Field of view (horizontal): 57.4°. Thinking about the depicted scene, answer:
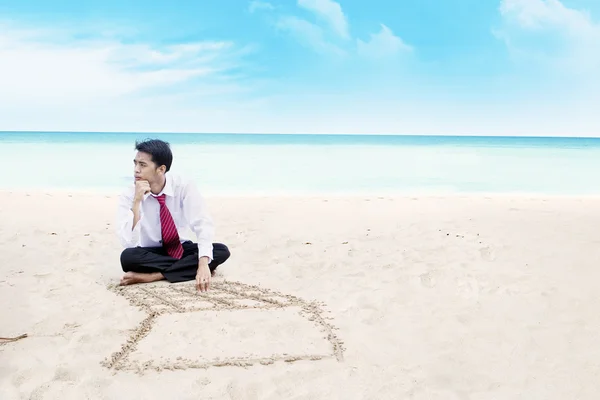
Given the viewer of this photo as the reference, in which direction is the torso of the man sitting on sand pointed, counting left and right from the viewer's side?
facing the viewer
